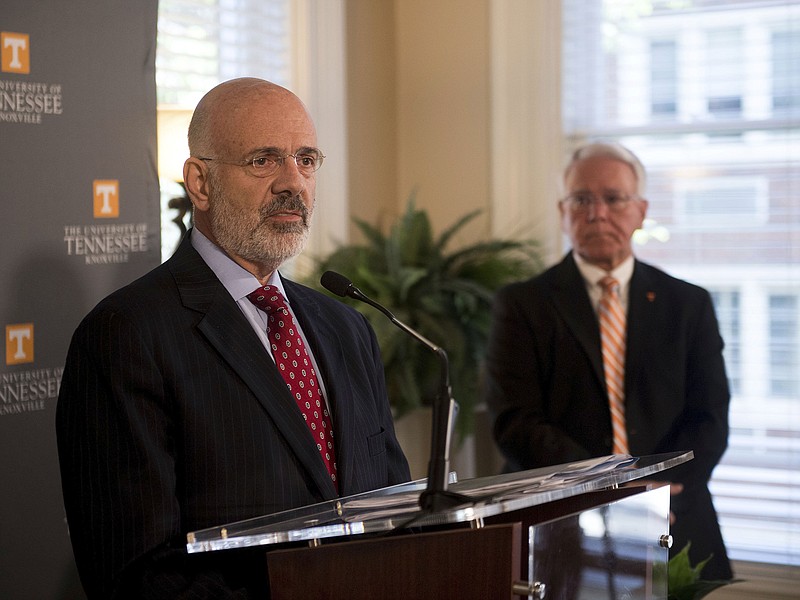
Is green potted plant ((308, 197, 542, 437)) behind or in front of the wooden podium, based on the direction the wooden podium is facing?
behind

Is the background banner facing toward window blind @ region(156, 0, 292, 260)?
no

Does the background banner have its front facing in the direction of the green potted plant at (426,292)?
no

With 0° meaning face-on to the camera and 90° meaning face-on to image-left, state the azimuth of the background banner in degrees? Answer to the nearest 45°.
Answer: approximately 315°

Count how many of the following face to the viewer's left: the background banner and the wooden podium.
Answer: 0

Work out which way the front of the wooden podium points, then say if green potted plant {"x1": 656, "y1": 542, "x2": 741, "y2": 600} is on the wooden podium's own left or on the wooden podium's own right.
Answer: on the wooden podium's own left

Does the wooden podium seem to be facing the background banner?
no

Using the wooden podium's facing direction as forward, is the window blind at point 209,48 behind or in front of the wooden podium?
behind

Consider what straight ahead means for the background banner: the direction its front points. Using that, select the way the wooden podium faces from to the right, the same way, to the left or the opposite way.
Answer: the same way
